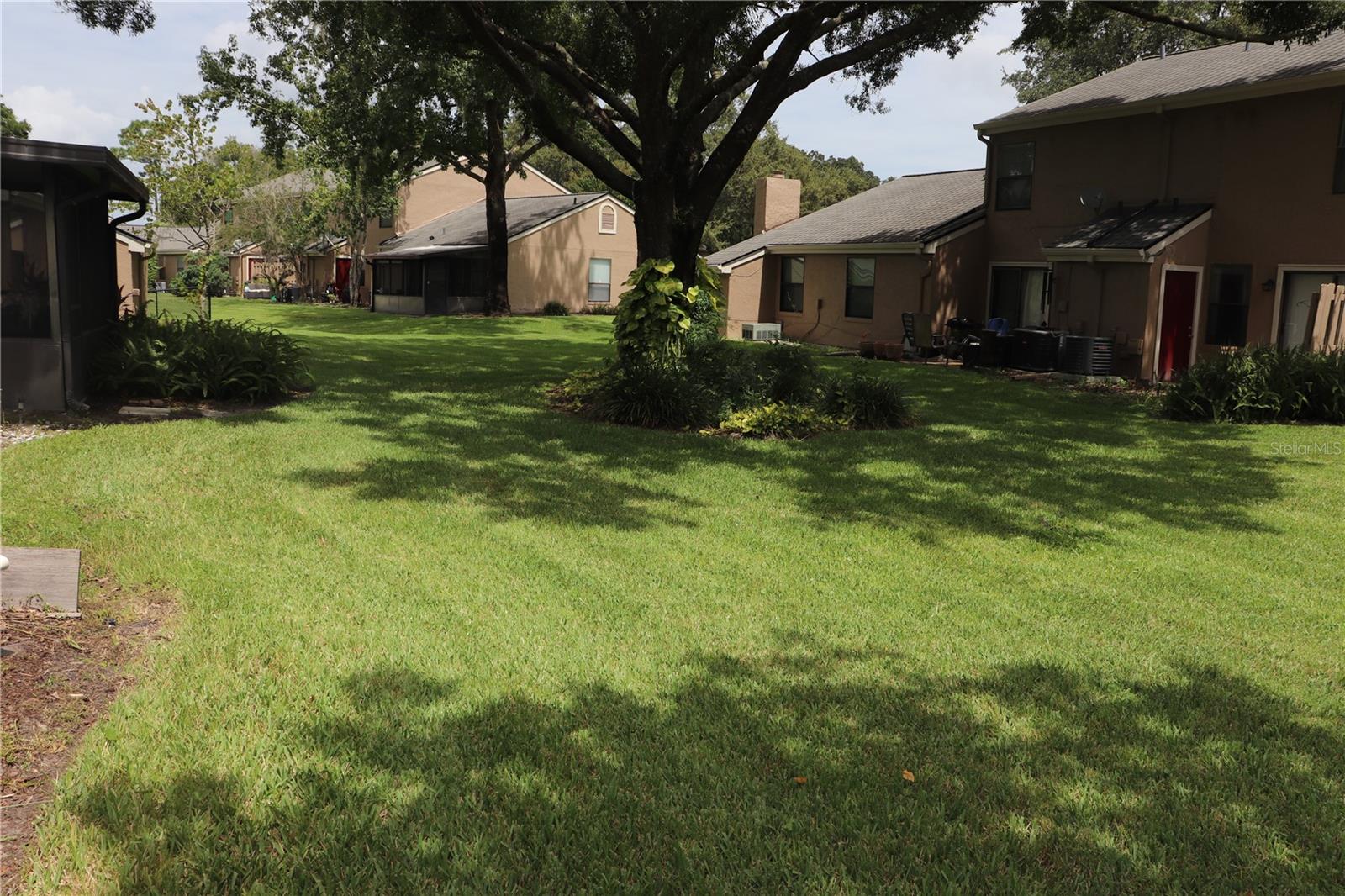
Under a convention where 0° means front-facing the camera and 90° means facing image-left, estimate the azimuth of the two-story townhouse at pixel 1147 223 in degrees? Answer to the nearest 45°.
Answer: approximately 45°

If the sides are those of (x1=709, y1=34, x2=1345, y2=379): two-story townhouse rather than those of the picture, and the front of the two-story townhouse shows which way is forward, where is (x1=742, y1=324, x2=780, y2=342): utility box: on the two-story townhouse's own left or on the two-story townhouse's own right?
on the two-story townhouse's own right

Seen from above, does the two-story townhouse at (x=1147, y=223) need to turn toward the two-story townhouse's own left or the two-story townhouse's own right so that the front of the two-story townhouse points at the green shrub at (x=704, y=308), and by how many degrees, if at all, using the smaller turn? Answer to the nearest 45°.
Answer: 0° — it already faces it

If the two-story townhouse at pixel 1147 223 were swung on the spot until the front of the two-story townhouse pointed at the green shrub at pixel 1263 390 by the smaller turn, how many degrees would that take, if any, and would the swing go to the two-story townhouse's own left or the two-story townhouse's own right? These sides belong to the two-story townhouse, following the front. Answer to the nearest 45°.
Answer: approximately 45° to the two-story townhouse's own left

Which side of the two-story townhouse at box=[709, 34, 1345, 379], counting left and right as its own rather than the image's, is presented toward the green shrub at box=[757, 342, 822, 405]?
front

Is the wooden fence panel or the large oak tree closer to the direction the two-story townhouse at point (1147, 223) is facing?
the large oak tree

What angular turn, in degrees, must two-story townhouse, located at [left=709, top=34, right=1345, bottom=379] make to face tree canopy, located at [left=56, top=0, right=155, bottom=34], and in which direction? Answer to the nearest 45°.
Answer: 0° — it already faces it

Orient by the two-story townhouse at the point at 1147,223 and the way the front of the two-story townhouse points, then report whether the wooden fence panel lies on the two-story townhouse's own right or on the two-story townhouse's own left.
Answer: on the two-story townhouse's own left

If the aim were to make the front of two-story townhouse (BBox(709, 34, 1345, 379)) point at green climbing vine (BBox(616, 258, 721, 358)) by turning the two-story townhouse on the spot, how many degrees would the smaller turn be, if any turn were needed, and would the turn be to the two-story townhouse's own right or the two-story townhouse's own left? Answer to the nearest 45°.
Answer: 0° — it already faces it

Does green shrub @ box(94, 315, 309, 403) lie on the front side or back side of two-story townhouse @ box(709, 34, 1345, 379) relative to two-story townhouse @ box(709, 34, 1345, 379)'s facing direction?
on the front side

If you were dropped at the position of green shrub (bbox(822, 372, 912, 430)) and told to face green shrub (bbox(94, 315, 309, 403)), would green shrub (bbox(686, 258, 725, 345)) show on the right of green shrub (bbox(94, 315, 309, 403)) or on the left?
right

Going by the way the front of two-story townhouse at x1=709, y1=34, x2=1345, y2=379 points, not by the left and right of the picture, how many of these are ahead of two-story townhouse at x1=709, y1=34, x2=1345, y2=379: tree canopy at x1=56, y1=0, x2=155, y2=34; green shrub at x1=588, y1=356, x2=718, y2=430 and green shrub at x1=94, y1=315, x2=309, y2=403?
3

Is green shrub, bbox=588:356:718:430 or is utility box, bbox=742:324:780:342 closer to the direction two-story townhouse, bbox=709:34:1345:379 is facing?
the green shrub

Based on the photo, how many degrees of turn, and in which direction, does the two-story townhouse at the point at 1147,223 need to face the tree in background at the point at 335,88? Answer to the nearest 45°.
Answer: approximately 45° to its right

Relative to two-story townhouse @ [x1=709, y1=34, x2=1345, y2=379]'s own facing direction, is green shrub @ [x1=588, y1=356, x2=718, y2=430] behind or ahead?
ahead
